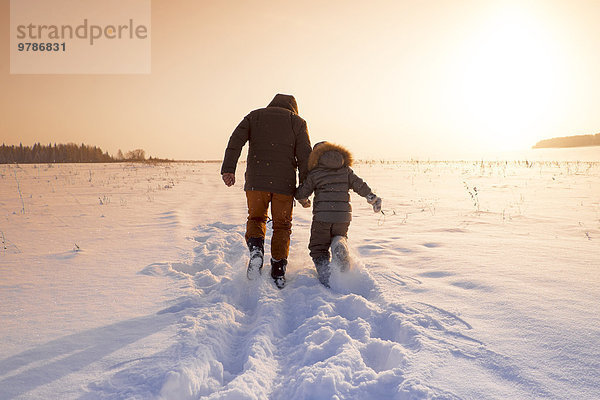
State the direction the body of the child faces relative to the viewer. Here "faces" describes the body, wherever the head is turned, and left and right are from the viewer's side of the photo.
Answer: facing away from the viewer
